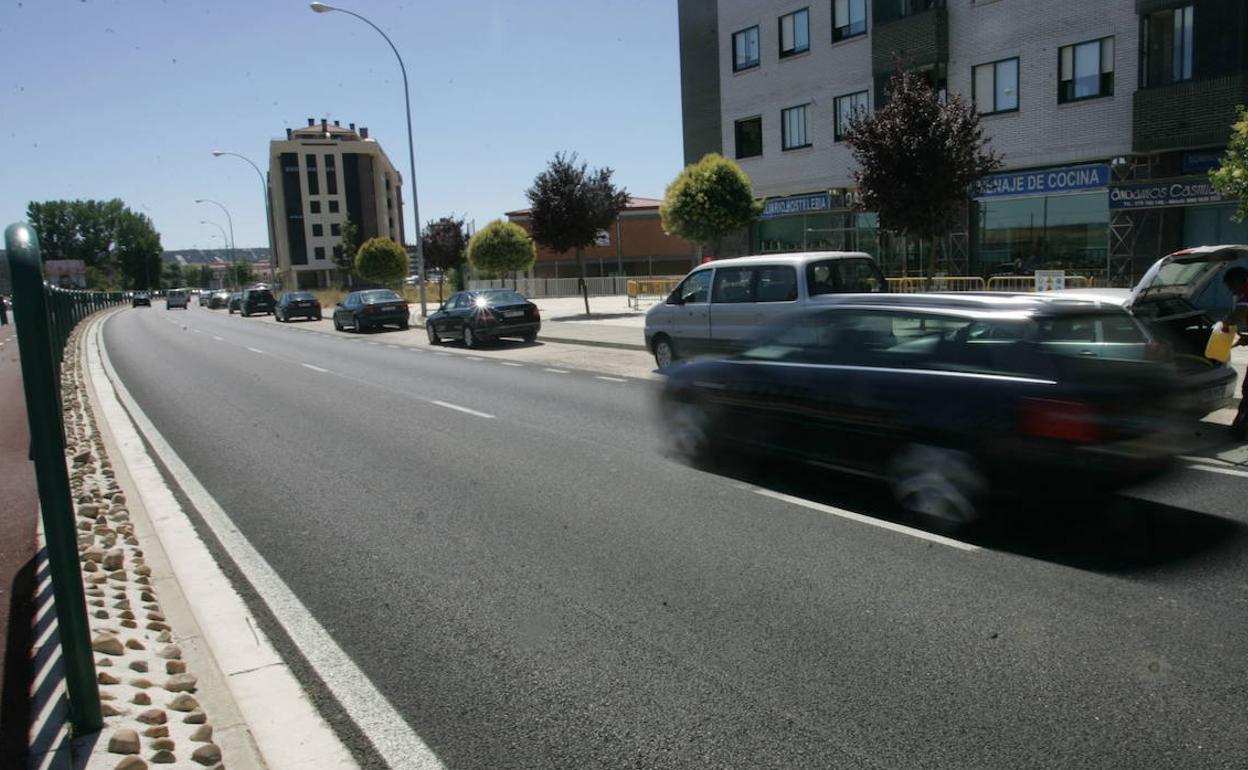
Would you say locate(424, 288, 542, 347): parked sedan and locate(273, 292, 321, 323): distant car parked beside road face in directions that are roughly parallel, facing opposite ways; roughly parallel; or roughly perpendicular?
roughly parallel

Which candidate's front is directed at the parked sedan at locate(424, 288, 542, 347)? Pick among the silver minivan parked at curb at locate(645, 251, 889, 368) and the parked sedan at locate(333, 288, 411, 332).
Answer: the silver minivan parked at curb

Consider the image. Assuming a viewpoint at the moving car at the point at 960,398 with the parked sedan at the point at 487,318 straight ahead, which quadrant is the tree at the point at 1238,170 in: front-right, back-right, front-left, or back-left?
front-right

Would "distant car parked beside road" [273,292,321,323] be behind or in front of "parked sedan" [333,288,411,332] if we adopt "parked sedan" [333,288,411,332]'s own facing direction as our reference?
in front

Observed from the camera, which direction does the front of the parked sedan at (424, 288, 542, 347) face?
facing away from the viewer and to the left of the viewer

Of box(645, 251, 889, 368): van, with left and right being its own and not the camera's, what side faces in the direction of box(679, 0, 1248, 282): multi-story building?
right

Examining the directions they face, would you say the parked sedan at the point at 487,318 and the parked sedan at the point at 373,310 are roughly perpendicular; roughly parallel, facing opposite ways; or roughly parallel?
roughly parallel

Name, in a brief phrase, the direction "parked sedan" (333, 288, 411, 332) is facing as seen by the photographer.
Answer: facing away from the viewer and to the left of the viewer

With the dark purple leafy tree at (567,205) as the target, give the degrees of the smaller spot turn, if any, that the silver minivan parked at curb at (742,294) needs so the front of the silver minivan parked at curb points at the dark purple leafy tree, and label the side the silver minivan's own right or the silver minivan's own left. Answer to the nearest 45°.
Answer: approximately 45° to the silver minivan's own right

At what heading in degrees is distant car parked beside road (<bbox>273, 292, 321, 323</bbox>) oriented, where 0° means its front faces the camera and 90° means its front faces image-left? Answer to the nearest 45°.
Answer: approximately 135°

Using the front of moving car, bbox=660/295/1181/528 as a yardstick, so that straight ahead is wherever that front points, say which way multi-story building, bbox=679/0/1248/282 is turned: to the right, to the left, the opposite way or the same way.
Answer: to the left

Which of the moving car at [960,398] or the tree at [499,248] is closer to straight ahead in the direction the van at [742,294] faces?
the tree

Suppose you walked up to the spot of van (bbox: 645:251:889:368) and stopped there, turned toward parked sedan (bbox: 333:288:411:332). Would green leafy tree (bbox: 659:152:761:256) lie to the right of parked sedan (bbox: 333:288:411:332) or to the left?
right

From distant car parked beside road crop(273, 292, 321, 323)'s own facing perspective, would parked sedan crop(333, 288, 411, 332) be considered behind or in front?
behind

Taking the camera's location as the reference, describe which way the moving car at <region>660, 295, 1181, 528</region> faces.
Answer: facing away from the viewer and to the left of the viewer

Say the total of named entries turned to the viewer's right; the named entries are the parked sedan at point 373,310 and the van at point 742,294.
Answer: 0
